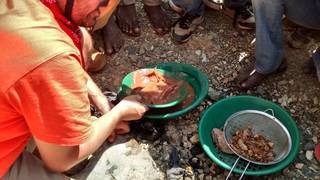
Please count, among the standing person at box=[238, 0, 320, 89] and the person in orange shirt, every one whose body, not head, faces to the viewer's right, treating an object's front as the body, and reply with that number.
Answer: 1

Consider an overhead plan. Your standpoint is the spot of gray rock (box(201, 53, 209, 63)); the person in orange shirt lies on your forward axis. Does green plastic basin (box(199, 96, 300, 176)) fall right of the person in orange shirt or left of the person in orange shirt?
left

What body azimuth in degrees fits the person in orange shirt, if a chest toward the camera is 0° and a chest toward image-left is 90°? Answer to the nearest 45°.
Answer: approximately 270°

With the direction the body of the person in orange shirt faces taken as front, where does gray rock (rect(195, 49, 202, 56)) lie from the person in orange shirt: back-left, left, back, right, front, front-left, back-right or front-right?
front-left

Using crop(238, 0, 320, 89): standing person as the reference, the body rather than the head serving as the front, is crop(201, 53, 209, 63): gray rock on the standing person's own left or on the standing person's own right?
on the standing person's own right

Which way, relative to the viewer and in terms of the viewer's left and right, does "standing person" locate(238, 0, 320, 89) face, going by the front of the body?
facing the viewer and to the left of the viewer

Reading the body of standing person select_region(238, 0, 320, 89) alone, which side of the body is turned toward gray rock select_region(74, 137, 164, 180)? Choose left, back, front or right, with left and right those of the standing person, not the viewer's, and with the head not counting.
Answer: front

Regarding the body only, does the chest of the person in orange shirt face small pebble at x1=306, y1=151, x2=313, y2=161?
yes

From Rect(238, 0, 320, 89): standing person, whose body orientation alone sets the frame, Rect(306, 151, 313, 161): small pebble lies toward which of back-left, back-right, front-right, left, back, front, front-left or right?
left

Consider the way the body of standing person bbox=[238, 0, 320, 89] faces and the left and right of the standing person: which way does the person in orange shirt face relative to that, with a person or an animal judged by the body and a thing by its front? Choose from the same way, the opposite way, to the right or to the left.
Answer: the opposite way

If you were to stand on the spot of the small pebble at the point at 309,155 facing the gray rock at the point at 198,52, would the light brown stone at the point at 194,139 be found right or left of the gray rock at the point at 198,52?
left

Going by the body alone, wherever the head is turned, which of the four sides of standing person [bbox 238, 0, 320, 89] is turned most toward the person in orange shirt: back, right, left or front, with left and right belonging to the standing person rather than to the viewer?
front
